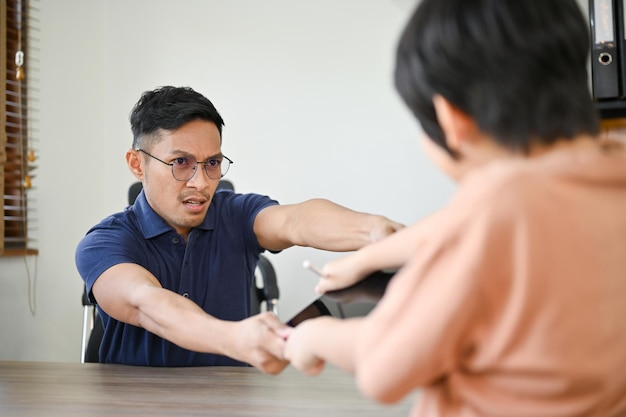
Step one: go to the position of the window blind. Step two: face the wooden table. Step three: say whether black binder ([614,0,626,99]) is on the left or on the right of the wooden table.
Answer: left

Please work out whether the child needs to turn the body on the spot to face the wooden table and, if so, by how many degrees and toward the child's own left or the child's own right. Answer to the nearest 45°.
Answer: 0° — they already face it

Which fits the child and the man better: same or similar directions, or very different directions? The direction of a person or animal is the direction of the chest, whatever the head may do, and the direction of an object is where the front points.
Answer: very different directions

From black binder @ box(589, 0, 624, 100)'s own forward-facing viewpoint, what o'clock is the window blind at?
The window blind is roughly at 3 o'clock from the black binder.

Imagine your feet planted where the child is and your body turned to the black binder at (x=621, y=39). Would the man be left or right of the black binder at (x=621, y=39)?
left

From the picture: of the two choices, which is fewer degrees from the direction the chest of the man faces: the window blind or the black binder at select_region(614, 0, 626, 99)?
the black binder

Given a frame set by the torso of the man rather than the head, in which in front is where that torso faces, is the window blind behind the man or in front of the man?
behind

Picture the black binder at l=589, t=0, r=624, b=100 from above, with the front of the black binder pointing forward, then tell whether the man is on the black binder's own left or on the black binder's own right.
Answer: on the black binder's own right

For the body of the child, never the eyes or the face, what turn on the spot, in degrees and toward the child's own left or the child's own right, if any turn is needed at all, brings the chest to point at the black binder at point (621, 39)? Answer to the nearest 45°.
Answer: approximately 45° to the child's own right

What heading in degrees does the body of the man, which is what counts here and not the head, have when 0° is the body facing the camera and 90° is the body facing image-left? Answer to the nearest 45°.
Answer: approximately 315°

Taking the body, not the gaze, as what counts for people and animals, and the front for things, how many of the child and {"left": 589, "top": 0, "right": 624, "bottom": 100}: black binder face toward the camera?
1

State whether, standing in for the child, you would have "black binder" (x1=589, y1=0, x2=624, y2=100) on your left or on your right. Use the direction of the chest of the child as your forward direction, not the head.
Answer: on your right

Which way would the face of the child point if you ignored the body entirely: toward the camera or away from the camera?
away from the camera

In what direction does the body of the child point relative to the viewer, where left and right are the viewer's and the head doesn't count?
facing away from the viewer and to the left of the viewer

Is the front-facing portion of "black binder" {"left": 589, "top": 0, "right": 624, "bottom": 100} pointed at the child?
yes

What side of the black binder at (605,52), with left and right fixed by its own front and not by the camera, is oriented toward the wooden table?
front
